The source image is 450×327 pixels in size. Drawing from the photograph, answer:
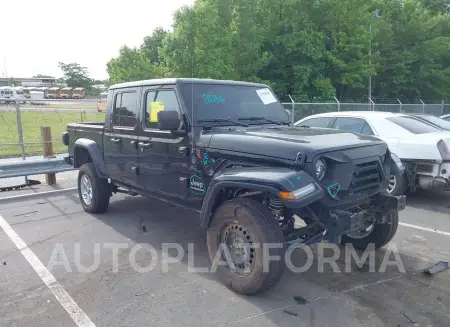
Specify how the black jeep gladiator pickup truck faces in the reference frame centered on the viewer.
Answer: facing the viewer and to the right of the viewer

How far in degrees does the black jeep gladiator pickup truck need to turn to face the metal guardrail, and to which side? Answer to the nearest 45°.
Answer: approximately 180°

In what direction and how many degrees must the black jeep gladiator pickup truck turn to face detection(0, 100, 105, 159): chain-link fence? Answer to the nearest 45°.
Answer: approximately 180°

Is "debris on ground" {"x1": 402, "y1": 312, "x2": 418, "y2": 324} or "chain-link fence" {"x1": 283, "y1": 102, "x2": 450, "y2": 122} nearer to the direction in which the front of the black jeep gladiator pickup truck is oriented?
the debris on ground

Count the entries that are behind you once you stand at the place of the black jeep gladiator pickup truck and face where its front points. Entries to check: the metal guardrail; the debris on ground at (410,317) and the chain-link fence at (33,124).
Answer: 2

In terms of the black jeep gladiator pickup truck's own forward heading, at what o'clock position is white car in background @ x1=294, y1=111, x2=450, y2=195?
The white car in background is roughly at 9 o'clock from the black jeep gladiator pickup truck.
